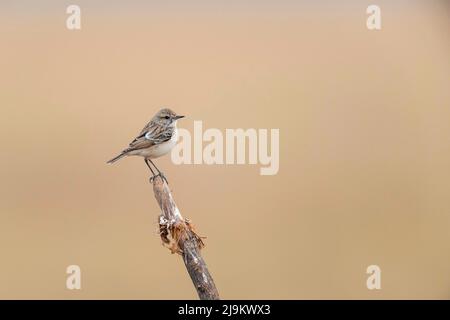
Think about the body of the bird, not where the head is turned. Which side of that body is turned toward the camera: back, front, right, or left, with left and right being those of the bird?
right
